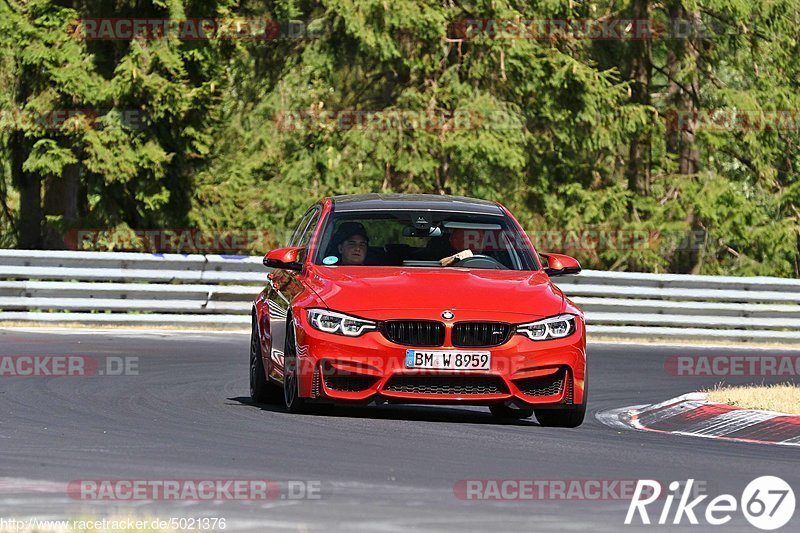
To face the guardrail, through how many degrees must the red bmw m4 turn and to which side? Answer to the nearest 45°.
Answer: approximately 180°

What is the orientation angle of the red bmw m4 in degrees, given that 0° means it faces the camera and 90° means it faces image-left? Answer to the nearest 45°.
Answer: approximately 0°
